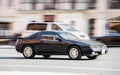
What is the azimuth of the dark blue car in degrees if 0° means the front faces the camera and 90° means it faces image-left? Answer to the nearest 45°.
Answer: approximately 315°
